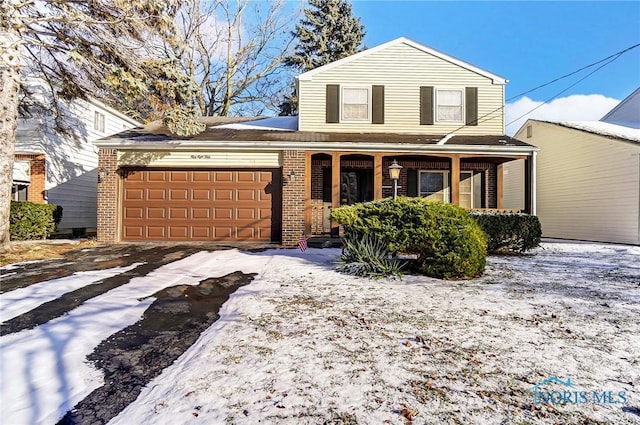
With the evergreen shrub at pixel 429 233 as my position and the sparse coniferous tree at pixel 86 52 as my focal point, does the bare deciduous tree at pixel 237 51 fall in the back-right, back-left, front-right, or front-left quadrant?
front-right

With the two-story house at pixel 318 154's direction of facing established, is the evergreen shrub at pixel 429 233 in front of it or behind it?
in front

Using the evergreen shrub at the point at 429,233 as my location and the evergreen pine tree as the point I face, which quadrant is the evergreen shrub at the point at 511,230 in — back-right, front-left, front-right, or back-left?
front-right

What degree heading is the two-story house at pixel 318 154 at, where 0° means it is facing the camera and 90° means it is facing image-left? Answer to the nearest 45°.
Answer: approximately 0°

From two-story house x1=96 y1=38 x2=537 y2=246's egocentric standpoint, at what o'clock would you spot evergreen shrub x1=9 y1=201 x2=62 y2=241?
The evergreen shrub is roughly at 3 o'clock from the two-story house.

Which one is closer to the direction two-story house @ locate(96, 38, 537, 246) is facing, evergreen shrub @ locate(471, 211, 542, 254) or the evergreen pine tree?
the evergreen shrub

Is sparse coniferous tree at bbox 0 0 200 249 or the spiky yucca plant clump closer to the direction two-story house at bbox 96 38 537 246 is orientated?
the spiky yucca plant clump

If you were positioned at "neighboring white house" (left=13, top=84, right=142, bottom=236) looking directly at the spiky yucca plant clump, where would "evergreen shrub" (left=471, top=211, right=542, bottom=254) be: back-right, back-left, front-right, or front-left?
front-left

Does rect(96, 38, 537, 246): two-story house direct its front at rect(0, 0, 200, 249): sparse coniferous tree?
no

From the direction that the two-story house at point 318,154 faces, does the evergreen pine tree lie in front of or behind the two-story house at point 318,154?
behind

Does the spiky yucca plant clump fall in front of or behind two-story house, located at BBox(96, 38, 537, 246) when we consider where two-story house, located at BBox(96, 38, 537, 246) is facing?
in front

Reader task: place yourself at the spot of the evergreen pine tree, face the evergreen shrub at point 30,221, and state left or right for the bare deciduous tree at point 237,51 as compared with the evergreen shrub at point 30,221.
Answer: right

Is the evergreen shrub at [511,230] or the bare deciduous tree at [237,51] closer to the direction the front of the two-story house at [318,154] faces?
the evergreen shrub

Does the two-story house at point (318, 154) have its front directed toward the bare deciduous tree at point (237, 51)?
no

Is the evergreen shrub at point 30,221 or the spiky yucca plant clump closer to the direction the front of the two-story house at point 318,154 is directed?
the spiky yucca plant clump

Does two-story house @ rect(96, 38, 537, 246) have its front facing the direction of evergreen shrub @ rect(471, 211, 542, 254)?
no

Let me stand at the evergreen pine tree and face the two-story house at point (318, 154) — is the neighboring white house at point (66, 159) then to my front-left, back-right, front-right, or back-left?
front-right

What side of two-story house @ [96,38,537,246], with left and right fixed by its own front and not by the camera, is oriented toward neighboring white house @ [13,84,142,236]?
right

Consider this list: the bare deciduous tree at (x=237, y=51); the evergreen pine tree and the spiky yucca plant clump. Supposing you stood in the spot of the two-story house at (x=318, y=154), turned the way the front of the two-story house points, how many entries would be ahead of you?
1
